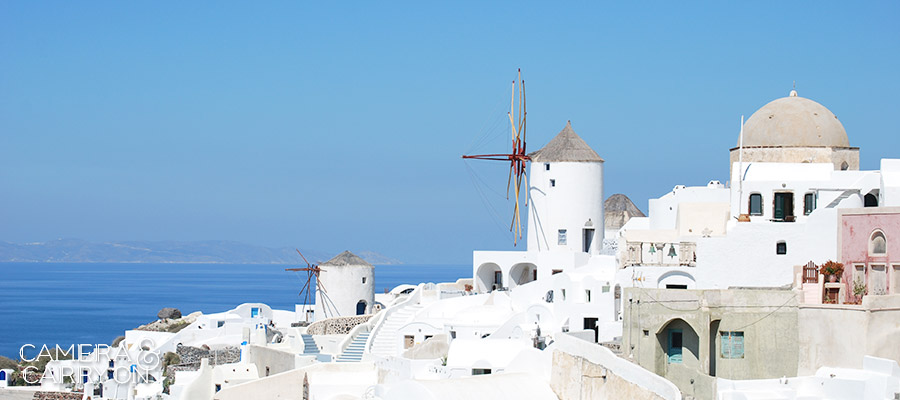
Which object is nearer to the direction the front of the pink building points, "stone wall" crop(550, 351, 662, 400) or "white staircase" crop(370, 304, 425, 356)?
the stone wall

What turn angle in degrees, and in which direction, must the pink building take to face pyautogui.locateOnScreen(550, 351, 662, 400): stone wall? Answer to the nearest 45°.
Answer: approximately 90° to its right

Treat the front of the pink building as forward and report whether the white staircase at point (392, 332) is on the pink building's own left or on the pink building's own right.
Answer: on the pink building's own right

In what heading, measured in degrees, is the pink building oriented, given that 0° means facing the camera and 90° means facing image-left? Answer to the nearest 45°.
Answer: approximately 0°
